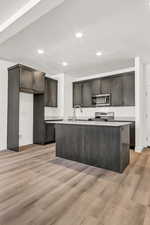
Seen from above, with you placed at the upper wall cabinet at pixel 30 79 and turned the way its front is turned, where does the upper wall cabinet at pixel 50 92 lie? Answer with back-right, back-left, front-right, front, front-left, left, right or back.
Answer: left

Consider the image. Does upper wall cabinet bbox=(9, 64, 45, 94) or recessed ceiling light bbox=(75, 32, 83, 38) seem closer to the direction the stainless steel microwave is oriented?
the recessed ceiling light

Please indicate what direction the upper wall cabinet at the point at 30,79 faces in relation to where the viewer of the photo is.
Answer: facing the viewer and to the right of the viewer

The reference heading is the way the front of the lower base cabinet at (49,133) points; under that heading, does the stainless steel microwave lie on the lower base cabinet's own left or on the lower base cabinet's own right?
on the lower base cabinet's own left

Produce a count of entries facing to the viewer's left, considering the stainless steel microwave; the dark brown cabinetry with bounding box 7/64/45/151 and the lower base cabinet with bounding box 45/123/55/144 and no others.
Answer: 0

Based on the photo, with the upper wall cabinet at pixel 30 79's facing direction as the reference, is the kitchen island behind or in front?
in front

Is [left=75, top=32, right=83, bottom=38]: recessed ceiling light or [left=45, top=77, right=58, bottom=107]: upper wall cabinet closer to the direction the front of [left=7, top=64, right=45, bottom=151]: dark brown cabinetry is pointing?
the recessed ceiling light

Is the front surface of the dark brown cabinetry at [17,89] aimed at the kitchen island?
yes

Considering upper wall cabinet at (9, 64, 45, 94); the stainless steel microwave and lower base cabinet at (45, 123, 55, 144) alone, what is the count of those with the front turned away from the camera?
0

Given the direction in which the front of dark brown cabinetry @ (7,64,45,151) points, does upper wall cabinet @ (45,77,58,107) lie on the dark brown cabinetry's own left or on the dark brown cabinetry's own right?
on the dark brown cabinetry's own left

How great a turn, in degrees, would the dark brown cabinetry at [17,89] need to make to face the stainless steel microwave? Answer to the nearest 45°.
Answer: approximately 45° to its left

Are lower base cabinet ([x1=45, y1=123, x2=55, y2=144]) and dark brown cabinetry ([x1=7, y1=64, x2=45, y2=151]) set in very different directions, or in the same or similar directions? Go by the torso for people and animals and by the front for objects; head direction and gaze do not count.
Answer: same or similar directions

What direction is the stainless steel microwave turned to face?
toward the camera
